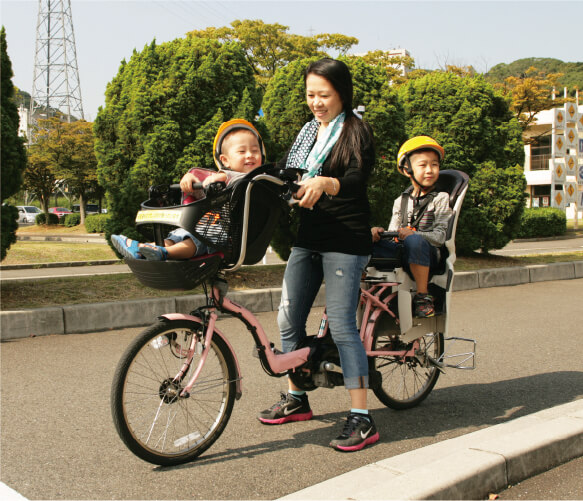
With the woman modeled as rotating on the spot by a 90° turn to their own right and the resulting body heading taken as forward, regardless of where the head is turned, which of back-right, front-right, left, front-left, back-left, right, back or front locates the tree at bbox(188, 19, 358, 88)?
front-right

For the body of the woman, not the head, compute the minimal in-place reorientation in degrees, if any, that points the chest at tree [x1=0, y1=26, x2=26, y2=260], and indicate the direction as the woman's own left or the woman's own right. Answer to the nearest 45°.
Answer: approximately 90° to the woman's own right

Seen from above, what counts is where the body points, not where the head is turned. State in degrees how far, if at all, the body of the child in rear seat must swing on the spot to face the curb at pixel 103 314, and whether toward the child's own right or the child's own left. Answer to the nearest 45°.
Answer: approximately 90° to the child's own right

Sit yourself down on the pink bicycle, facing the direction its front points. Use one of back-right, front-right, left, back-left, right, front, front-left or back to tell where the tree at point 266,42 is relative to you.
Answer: back-right

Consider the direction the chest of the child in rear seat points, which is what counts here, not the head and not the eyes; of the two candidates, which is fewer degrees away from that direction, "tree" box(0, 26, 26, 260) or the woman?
the woman

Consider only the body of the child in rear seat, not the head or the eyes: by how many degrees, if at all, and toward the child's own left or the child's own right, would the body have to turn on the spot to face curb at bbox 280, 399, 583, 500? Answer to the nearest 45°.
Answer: approximately 45° to the child's own left

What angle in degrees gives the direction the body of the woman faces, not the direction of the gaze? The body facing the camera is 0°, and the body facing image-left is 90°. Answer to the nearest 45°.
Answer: approximately 45°

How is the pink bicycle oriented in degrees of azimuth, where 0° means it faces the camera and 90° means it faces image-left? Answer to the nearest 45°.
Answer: approximately 45°

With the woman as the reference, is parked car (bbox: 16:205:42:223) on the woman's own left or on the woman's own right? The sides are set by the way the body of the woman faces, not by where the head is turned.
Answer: on the woman's own right
